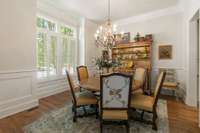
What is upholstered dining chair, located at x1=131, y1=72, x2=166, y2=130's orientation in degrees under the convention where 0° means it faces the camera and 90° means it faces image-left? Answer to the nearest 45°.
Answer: approximately 90°

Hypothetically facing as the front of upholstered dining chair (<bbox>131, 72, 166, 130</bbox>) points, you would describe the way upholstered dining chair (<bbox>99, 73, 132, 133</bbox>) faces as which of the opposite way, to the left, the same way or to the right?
to the right

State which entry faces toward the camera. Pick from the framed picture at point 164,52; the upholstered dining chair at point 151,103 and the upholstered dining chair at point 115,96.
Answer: the framed picture

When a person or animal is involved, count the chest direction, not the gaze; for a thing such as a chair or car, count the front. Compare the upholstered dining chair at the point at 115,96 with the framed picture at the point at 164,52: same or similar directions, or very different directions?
very different directions

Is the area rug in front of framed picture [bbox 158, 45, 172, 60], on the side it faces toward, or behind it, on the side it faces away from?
in front

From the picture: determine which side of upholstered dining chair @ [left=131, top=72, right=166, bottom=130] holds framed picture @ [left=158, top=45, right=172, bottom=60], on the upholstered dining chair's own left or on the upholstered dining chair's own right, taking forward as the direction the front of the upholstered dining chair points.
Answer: on the upholstered dining chair's own right

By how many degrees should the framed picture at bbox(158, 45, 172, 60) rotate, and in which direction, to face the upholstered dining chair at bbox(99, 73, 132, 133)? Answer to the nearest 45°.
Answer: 0° — it already faces it

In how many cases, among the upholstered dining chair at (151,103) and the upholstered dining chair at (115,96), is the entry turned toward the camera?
0

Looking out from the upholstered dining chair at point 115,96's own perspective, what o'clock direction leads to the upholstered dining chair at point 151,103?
the upholstered dining chair at point 151,103 is roughly at 2 o'clock from the upholstered dining chair at point 115,96.

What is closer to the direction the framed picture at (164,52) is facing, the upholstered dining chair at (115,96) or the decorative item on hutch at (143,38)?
the upholstered dining chair

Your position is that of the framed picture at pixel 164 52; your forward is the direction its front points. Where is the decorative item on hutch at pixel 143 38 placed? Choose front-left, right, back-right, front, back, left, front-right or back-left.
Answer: right

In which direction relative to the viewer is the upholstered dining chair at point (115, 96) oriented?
away from the camera

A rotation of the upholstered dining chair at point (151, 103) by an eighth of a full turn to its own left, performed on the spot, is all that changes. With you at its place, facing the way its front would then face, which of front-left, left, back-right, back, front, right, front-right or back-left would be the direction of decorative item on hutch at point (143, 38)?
back-right

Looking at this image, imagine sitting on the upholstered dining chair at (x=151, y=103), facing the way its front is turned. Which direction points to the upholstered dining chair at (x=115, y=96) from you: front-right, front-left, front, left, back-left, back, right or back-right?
front-left

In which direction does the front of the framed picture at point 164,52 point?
toward the camera
